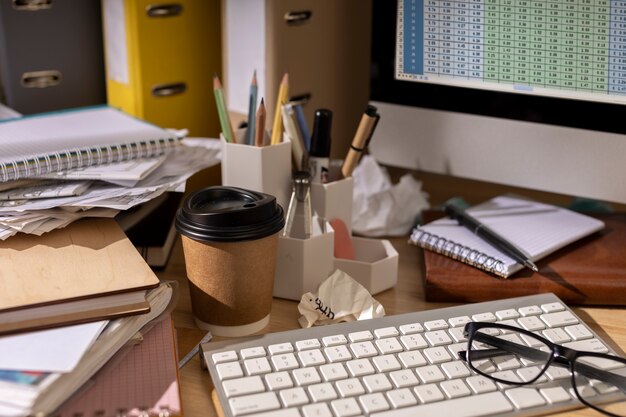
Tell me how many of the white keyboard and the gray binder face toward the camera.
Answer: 2

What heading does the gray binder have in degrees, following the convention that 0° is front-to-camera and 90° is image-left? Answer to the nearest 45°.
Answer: approximately 0°

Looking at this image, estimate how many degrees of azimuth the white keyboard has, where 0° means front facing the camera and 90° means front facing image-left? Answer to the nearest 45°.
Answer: approximately 0°
